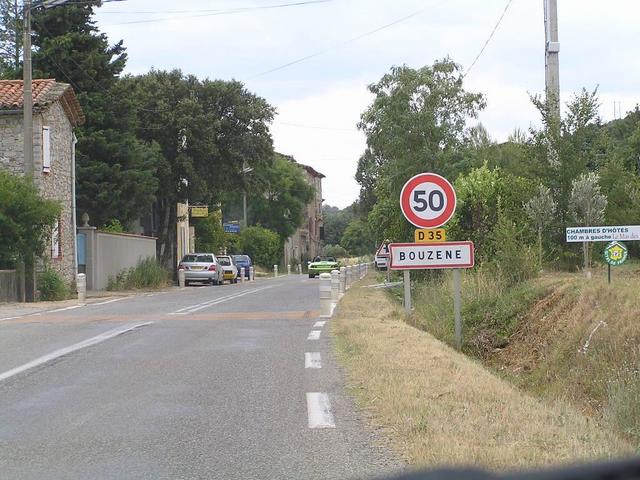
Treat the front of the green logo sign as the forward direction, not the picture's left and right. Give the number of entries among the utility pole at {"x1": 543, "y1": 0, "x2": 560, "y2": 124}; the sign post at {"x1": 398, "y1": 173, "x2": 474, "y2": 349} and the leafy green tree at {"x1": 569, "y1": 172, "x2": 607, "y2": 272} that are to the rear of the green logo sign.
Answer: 2

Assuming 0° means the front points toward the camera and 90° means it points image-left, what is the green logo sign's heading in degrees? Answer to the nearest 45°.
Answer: approximately 0°

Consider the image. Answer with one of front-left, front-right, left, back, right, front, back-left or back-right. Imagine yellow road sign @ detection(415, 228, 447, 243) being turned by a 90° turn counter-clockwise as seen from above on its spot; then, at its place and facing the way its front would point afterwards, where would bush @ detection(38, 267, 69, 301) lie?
back-left

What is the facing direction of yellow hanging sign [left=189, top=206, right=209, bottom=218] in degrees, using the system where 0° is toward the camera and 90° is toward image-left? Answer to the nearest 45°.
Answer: approximately 0°

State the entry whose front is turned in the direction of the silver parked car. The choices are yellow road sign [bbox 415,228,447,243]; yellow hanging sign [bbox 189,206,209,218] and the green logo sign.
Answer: yellow hanging sign [bbox 189,206,209,218]
